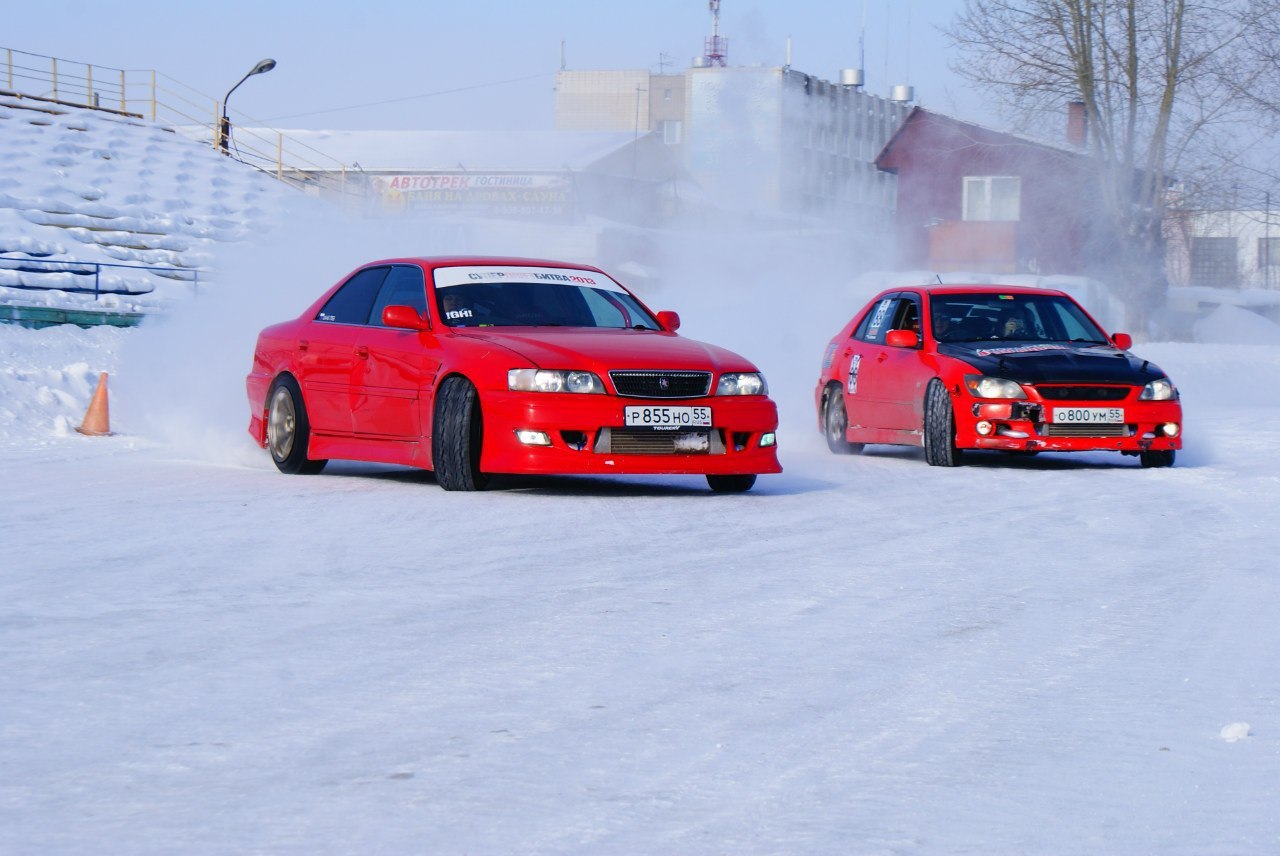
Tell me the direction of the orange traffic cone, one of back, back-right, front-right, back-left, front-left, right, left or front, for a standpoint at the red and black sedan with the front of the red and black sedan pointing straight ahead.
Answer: back-right

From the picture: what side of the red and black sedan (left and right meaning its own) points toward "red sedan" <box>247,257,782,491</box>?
right

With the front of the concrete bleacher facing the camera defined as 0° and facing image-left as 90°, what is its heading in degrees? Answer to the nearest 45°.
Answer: approximately 315°

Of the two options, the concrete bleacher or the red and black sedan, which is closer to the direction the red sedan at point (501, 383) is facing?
the red and black sedan

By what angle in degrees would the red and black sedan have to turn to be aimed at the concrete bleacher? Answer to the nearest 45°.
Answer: approximately 180°

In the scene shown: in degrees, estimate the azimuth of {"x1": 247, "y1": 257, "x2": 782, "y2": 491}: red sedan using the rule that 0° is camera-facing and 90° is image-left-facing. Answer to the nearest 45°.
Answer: approximately 315°

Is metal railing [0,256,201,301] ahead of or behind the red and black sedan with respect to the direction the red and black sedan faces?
behind

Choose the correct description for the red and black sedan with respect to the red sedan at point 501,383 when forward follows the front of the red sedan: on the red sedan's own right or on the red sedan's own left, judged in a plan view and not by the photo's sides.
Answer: on the red sedan's own left

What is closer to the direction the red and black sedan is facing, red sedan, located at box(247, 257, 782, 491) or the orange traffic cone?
the red sedan
